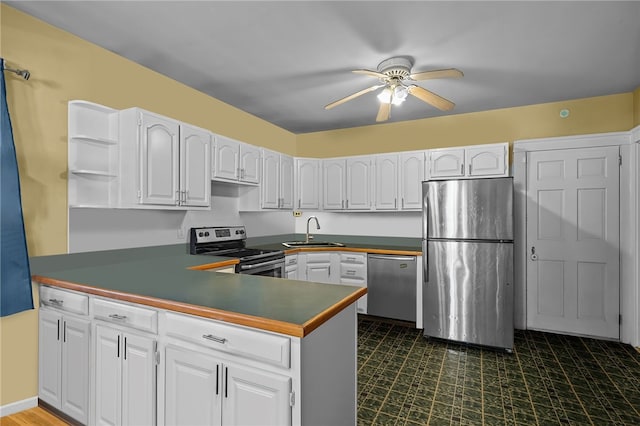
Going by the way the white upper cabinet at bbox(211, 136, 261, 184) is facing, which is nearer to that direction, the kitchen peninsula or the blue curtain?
the kitchen peninsula

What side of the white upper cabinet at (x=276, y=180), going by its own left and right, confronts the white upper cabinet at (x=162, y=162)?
right

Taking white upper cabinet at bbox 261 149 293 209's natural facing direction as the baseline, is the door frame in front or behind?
in front

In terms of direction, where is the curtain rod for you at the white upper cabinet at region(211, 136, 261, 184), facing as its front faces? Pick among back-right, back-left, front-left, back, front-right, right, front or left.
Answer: right

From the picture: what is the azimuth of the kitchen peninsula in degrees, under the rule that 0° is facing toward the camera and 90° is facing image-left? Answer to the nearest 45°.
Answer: approximately 45°

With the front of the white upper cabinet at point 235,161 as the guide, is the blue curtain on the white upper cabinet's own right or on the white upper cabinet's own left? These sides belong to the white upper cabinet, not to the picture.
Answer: on the white upper cabinet's own right

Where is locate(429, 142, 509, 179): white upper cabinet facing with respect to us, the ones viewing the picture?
facing the viewer

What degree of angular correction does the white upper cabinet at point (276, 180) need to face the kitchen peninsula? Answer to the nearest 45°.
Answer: approximately 45° to its right

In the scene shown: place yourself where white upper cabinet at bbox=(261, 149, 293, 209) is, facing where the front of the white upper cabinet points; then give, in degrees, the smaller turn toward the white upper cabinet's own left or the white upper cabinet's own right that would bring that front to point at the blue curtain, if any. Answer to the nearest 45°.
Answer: approximately 90° to the white upper cabinet's own right

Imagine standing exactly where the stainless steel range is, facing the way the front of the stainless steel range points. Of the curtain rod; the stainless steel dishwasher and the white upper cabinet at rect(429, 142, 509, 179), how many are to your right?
1

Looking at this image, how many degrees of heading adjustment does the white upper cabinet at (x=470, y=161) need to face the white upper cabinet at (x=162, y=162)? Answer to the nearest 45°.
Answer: approximately 45° to its right
